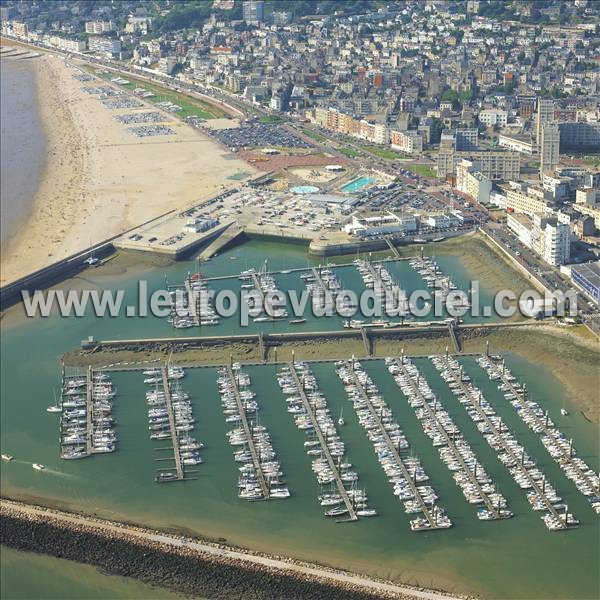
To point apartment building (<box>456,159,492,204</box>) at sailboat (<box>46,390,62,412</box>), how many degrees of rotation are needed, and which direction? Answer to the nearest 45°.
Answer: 0° — it already faces it

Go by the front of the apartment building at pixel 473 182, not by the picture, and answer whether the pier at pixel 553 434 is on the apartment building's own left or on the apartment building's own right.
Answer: on the apartment building's own left

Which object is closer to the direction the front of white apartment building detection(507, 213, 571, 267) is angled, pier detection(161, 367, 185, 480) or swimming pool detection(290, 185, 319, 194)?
the pier

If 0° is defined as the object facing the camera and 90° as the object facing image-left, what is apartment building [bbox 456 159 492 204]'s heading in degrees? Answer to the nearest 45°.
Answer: approximately 45°

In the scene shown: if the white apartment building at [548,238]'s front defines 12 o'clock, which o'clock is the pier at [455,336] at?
The pier is roughly at 11 o'clock from the white apartment building.

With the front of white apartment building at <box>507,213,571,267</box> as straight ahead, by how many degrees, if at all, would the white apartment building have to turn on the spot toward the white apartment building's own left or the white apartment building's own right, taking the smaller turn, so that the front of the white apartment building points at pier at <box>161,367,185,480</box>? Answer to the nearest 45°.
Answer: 0° — it already faces it

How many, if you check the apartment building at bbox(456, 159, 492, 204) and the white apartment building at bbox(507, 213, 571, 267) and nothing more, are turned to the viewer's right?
0

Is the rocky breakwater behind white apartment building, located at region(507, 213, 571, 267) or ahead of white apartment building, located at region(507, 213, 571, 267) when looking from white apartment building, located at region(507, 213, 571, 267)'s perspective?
ahead

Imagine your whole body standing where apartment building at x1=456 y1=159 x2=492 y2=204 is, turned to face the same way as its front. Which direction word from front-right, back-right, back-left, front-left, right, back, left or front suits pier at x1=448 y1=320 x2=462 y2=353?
front-left

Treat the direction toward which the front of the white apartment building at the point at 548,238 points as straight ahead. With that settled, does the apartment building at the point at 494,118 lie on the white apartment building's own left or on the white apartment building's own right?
on the white apartment building's own right

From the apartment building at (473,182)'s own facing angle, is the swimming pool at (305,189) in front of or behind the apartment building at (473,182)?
in front

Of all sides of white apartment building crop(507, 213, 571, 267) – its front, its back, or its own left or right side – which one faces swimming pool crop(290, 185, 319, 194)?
right

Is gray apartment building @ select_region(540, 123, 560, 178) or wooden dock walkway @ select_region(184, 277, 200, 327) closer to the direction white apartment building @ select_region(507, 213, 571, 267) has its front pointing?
the wooden dock walkway

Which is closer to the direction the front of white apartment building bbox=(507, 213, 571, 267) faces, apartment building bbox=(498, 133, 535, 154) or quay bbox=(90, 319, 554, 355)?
the quay

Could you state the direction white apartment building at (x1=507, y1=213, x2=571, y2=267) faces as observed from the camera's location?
facing the viewer and to the left of the viewer

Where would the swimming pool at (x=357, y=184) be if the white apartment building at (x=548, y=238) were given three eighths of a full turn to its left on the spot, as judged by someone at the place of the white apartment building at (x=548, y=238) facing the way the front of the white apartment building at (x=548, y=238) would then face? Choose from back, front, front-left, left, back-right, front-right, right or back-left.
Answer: back-left

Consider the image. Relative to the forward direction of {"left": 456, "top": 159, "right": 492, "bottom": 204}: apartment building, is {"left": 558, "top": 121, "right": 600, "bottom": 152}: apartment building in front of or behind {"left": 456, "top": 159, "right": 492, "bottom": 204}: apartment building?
behind
